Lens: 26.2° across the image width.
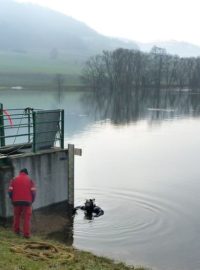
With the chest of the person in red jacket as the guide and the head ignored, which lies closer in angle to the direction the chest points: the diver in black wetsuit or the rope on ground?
the diver in black wetsuit

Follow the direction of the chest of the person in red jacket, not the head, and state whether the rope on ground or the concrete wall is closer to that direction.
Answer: the concrete wall

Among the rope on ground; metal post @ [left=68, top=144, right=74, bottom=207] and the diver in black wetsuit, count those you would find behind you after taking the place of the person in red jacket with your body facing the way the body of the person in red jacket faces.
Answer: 1

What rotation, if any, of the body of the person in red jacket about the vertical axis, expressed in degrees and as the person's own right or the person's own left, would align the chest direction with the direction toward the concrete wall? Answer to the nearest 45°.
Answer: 0° — they already face it

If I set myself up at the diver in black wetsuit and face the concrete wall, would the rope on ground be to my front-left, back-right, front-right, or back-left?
front-left

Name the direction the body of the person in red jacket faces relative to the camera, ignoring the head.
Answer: away from the camera

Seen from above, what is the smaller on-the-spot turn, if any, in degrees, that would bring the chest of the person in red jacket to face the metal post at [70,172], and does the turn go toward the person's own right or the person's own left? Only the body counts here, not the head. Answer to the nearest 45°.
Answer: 0° — they already face it

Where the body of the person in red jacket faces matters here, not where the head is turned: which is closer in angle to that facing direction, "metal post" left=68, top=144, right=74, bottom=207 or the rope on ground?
the metal post

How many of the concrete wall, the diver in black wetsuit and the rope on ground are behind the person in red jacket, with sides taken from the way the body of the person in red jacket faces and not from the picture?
1
